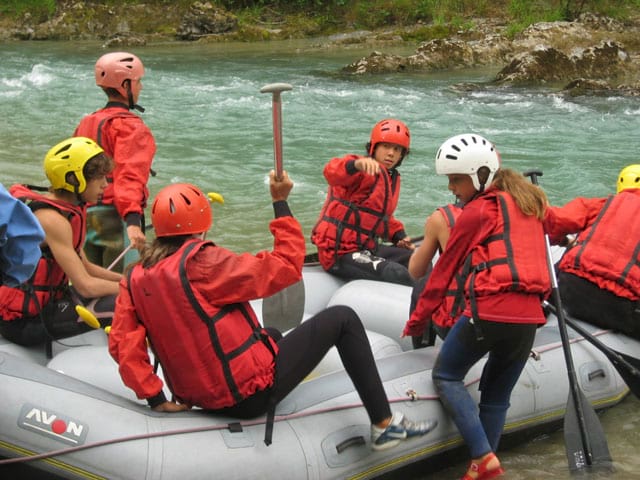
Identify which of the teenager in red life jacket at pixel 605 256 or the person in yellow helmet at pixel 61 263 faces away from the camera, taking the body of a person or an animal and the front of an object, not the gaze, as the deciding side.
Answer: the teenager in red life jacket

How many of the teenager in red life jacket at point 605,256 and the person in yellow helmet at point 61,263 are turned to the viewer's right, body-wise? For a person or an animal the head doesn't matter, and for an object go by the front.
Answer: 1

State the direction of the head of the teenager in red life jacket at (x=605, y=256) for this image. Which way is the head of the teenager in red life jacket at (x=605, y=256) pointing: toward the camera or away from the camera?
away from the camera

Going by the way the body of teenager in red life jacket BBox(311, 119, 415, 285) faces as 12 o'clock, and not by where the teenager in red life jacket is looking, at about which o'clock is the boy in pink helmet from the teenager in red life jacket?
The boy in pink helmet is roughly at 4 o'clock from the teenager in red life jacket.

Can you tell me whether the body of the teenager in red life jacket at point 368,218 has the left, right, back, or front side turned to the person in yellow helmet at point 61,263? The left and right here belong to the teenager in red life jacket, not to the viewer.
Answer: right

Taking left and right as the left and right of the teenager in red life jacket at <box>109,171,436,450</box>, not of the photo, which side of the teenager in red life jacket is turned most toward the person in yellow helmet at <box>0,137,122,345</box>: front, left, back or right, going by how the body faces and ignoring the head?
left

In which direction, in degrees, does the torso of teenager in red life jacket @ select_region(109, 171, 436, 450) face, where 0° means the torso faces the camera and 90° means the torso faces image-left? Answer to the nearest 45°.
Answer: approximately 225°

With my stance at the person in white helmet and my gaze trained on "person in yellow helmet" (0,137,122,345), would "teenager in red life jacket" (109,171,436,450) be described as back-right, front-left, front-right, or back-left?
front-left

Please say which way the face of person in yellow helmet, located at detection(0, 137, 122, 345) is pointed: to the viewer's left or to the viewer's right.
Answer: to the viewer's right
